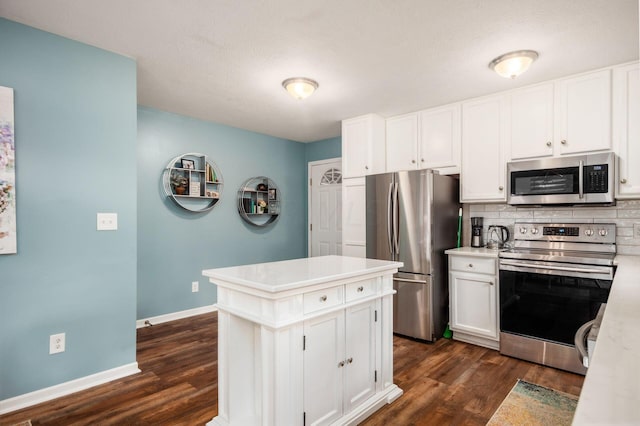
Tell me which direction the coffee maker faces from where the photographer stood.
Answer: facing the viewer

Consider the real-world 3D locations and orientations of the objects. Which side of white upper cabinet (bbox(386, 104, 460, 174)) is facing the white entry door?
right

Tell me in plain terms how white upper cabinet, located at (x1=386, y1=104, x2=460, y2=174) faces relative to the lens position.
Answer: facing the viewer and to the left of the viewer

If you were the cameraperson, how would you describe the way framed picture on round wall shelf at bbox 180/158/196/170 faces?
facing the viewer and to the right of the viewer

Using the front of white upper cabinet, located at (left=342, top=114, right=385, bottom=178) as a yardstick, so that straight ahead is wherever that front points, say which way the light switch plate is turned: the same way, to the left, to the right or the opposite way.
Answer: to the left

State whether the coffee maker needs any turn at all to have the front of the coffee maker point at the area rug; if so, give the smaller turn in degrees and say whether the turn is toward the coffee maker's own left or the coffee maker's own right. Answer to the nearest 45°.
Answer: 0° — it already faces it

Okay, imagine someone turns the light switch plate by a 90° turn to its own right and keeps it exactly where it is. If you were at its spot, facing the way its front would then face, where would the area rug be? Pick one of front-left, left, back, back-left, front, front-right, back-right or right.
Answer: back-left
